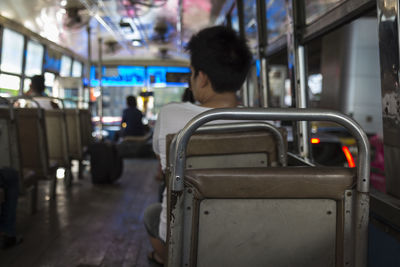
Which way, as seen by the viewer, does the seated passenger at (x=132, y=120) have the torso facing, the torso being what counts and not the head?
away from the camera

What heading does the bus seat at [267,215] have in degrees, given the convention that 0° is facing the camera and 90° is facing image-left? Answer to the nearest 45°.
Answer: approximately 180°

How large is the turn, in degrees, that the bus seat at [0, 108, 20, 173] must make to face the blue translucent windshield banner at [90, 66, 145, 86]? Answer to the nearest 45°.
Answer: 0° — it already faces it

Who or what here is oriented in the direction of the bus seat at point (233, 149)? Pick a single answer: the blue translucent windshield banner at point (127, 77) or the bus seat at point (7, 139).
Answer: the blue translucent windshield banner

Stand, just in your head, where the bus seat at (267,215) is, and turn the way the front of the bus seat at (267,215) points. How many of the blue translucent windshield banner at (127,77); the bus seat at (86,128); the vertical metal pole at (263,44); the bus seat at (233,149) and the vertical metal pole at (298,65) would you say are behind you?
0

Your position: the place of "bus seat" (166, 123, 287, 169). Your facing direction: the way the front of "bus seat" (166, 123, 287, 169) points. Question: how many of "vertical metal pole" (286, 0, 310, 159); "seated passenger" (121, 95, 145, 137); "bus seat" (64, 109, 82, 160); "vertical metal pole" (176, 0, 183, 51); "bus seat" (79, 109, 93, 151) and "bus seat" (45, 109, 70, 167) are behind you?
0

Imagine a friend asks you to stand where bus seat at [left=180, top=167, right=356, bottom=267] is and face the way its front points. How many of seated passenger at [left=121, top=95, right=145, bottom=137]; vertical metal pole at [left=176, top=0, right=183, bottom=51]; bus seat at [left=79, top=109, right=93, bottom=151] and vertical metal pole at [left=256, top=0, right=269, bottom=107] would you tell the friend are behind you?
0

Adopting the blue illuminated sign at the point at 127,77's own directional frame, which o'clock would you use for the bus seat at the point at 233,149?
The bus seat is roughly at 12 o'clock from the blue illuminated sign.

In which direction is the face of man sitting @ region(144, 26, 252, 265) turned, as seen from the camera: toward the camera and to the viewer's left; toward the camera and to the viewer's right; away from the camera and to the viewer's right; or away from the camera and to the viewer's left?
away from the camera and to the viewer's left

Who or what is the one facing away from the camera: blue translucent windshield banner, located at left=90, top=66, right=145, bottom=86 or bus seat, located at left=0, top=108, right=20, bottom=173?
the bus seat

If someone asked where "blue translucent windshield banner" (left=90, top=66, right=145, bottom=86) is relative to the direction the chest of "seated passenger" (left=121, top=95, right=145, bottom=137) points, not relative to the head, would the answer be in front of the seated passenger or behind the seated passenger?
in front

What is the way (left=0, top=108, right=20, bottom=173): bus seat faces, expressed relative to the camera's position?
facing away from the viewer

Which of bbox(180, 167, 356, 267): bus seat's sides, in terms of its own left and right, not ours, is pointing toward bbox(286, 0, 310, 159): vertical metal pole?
front

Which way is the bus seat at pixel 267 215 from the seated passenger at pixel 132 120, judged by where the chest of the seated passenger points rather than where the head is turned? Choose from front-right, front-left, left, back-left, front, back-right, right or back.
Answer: back

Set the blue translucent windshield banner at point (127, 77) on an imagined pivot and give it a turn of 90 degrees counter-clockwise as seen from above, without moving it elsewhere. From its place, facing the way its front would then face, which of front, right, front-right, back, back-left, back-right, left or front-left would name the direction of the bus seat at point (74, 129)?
right

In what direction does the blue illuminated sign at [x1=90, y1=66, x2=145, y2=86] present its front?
toward the camera

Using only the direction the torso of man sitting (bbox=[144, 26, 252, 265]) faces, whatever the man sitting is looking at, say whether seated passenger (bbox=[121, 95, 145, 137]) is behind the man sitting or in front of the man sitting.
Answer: in front
